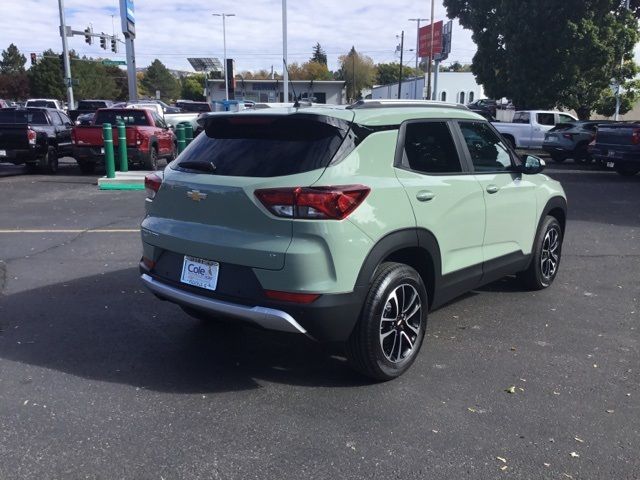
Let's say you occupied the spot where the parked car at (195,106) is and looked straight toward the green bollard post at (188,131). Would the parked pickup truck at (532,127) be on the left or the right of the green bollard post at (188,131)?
left

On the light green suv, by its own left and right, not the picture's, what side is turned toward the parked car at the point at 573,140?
front

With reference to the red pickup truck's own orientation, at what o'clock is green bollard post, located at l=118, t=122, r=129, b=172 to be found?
The green bollard post is roughly at 5 o'clock from the red pickup truck.

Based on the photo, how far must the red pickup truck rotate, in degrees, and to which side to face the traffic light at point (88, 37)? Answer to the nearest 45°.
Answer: approximately 45° to its left

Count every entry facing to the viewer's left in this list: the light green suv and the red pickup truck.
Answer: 0

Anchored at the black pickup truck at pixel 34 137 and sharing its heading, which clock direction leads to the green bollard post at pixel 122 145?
The green bollard post is roughly at 3 o'clock from the black pickup truck.

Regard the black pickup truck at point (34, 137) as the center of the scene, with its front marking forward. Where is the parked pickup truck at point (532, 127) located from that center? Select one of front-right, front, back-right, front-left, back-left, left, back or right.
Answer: front-right

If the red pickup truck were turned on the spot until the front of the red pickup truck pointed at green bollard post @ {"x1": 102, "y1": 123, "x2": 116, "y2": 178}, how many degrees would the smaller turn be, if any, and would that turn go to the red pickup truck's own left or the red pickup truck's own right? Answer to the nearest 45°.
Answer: approximately 135° to the red pickup truck's own right

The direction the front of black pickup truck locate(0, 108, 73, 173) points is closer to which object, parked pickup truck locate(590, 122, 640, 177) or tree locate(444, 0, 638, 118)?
the tree

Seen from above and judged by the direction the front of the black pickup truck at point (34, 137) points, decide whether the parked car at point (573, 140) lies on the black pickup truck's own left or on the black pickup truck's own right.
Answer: on the black pickup truck's own right

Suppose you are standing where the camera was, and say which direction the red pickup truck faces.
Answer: facing away from the viewer and to the right of the viewer

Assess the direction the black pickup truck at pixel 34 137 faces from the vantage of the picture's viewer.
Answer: facing away from the viewer and to the right of the viewer

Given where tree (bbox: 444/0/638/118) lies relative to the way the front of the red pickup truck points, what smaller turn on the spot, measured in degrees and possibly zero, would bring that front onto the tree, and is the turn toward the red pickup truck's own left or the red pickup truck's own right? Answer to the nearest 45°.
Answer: approximately 45° to the red pickup truck's own right

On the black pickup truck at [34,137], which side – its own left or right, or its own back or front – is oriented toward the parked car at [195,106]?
front

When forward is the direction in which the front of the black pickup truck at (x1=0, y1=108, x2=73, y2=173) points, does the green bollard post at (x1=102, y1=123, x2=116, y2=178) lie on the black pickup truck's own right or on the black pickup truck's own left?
on the black pickup truck's own right
